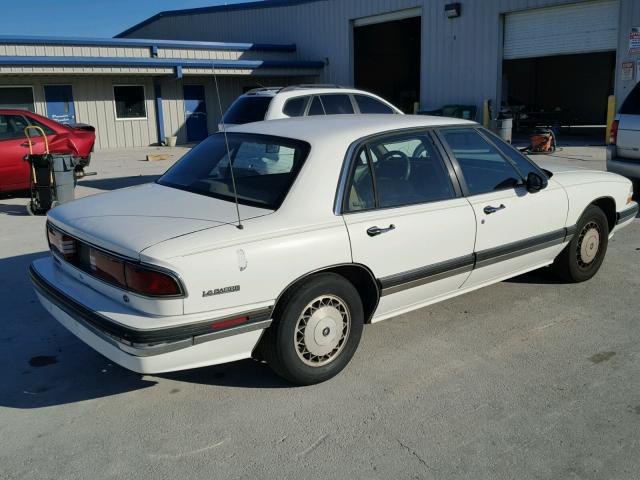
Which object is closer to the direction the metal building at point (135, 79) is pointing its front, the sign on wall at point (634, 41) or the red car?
the red car

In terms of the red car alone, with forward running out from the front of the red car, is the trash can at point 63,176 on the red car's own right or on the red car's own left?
on the red car's own left

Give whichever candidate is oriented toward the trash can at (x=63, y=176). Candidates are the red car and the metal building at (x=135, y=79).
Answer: the metal building

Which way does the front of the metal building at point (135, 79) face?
toward the camera

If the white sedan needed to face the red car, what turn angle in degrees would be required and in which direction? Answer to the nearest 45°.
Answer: approximately 90° to its left

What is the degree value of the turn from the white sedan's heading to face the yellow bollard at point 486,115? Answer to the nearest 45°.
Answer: approximately 45° to its left

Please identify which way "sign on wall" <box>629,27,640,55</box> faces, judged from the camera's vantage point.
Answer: facing the viewer

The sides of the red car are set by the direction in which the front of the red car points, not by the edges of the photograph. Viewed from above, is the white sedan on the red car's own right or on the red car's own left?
on the red car's own left

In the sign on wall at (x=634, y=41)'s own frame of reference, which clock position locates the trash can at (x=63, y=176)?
The trash can is roughly at 1 o'clock from the sign on wall.

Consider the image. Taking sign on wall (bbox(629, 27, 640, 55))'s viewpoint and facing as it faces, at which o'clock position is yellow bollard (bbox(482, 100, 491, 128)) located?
The yellow bollard is roughly at 4 o'clock from the sign on wall.

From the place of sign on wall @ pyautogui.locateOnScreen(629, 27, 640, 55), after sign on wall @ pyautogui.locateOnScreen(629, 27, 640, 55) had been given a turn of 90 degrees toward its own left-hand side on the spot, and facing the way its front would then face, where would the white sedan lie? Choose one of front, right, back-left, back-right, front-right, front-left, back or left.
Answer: right

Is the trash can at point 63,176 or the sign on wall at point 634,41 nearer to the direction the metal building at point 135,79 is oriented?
the trash can

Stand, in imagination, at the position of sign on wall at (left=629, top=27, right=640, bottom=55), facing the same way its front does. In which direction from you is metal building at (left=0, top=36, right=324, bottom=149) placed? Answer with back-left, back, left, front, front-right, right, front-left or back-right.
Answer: right

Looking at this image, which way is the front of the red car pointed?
to the viewer's left

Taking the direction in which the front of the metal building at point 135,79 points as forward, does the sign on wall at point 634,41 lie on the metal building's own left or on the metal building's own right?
on the metal building's own left
